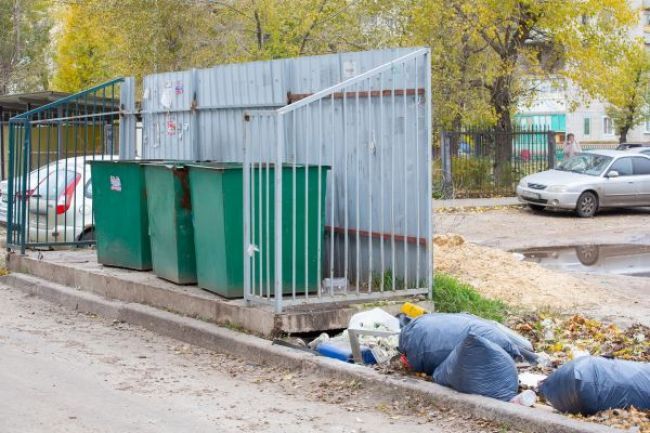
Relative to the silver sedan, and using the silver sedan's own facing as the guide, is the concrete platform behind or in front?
in front

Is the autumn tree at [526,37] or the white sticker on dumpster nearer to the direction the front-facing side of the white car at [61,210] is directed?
the autumn tree

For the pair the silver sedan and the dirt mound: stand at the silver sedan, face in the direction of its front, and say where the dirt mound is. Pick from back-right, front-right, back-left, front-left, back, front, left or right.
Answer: front-left

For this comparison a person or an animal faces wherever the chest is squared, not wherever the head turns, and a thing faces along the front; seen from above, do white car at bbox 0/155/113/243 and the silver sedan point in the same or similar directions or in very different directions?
very different directions

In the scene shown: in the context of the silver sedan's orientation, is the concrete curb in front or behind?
in front

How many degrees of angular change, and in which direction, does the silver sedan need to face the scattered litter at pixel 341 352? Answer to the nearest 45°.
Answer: approximately 45° to its left

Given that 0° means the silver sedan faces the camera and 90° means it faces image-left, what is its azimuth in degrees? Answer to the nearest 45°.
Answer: approximately 45°

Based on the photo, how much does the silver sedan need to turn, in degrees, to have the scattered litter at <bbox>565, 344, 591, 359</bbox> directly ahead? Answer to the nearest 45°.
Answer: approximately 45° to its left

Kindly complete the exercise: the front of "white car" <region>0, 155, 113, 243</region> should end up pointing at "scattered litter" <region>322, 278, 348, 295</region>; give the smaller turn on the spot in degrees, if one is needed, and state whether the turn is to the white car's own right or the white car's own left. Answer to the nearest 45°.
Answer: approximately 135° to the white car's own right

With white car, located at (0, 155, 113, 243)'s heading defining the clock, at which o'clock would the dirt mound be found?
The dirt mound is roughly at 3 o'clock from the white car.

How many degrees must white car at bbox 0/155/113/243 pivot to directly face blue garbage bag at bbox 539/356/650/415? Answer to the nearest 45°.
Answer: approximately 135° to its right
